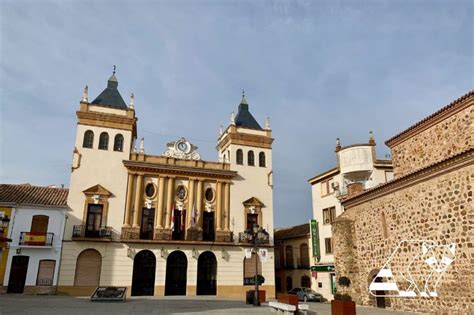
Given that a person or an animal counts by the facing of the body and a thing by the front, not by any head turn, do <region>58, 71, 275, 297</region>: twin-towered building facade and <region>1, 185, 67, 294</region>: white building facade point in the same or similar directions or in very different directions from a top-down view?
same or similar directions

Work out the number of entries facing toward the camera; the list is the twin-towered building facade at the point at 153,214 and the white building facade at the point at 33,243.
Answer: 2

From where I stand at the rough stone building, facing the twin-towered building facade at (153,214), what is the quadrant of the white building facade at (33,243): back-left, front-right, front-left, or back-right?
front-left

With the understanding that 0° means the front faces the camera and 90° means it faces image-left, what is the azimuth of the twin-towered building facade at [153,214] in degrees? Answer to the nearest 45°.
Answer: approximately 0°

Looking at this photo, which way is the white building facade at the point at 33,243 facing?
toward the camera

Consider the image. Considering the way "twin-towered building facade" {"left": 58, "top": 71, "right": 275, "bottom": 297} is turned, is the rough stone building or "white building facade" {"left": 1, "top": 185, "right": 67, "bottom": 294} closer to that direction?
the rough stone building

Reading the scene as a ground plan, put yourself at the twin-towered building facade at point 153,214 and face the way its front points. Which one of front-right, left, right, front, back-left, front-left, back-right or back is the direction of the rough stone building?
front-left

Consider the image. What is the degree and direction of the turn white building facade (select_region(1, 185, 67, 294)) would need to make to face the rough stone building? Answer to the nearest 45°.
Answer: approximately 45° to its left

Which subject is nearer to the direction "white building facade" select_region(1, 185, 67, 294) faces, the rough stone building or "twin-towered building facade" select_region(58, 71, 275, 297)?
the rough stone building

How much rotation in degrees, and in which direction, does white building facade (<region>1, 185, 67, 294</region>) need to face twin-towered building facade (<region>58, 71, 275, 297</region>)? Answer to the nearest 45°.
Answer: approximately 90° to its left

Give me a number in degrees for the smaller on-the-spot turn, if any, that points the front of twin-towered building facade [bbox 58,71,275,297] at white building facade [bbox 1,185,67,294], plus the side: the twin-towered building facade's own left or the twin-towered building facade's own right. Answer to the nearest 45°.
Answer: approximately 90° to the twin-towered building facade's own right
